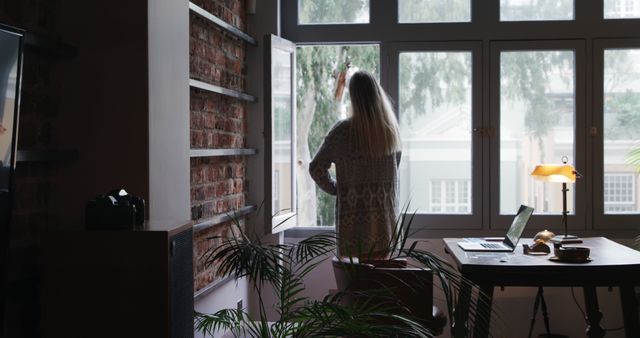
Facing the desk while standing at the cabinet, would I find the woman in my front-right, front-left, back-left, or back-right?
front-left

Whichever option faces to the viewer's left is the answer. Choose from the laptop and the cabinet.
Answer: the laptop

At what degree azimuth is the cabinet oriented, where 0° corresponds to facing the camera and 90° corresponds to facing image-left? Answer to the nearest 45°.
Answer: approximately 270°

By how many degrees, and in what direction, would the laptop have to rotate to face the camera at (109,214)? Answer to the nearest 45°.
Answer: approximately 45° to its left

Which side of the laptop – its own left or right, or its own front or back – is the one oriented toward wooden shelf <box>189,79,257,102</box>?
front

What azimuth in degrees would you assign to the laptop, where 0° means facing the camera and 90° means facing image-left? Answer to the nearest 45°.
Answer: approximately 90°

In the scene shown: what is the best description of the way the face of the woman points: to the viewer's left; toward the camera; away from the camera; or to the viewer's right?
away from the camera

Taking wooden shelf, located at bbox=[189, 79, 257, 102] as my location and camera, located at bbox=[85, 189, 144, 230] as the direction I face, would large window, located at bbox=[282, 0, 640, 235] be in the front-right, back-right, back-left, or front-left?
back-left
